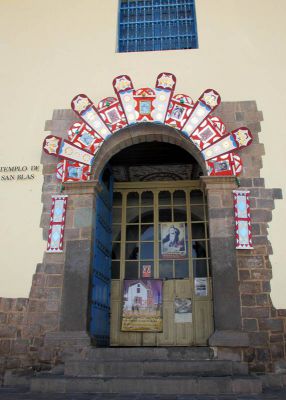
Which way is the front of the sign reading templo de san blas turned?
toward the camera

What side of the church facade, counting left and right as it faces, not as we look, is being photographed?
front

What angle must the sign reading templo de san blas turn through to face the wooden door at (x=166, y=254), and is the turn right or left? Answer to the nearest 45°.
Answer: approximately 90° to its left

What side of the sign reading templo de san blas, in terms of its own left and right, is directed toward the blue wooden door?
left
